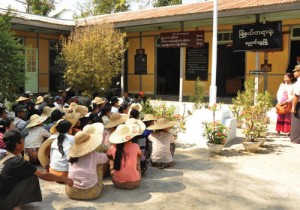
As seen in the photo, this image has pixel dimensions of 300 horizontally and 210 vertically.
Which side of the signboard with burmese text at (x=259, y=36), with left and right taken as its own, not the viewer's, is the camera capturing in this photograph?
front

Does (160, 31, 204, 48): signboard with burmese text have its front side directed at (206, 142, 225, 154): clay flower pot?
yes

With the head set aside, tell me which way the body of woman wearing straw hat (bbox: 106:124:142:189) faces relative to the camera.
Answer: away from the camera

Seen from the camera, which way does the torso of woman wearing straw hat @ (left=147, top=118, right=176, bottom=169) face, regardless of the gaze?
away from the camera

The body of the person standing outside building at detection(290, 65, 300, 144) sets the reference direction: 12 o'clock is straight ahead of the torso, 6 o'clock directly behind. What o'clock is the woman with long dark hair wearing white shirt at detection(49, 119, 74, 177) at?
The woman with long dark hair wearing white shirt is roughly at 10 o'clock from the person standing outside building.

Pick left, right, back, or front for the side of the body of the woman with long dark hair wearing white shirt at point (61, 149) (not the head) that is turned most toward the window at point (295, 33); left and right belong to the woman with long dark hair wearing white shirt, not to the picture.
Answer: front

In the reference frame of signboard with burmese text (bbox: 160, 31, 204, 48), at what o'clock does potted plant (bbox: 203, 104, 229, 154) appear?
The potted plant is roughly at 12 o'clock from the signboard with burmese text.

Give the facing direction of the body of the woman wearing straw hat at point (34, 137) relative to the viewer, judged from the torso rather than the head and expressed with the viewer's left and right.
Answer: facing away from the viewer and to the right of the viewer

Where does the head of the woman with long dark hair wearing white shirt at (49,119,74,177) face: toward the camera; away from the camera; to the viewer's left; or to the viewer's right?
away from the camera

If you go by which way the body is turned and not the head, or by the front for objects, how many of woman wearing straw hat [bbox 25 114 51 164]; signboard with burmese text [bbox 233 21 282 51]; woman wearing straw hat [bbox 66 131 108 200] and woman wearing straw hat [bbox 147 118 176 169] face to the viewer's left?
0

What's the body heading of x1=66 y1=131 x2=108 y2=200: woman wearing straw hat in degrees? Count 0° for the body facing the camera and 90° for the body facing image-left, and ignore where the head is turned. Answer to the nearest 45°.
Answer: approximately 225°

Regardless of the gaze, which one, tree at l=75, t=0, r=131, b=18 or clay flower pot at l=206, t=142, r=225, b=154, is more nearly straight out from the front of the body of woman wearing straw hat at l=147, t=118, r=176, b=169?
the tree

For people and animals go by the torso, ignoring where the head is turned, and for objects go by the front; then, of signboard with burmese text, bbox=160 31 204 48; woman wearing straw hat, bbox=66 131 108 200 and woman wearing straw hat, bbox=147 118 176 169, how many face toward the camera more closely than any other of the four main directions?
1

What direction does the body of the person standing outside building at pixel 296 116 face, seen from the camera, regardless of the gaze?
to the viewer's left

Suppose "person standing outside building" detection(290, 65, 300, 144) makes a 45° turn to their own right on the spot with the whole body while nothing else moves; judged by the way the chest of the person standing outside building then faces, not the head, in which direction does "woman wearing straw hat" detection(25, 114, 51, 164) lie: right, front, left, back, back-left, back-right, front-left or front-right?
left

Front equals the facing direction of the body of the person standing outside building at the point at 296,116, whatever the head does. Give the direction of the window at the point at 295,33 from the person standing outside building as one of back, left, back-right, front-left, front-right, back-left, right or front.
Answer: right

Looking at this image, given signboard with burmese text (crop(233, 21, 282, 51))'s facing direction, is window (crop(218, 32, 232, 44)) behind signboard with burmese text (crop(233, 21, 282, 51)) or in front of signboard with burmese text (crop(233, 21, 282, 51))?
behind

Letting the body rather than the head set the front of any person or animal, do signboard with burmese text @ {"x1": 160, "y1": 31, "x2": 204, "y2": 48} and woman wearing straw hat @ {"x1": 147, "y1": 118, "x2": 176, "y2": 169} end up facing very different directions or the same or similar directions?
very different directions

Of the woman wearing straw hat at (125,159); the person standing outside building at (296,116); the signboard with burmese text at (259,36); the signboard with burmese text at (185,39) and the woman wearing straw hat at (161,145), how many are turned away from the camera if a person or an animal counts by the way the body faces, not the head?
2

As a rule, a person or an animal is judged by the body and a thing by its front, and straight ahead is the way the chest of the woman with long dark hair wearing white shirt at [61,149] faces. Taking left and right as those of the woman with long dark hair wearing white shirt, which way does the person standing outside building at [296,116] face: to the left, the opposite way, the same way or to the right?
to the left

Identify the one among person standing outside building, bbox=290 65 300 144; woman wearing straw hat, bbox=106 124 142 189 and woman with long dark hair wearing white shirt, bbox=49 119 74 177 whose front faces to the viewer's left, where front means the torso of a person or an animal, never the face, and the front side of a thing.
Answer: the person standing outside building

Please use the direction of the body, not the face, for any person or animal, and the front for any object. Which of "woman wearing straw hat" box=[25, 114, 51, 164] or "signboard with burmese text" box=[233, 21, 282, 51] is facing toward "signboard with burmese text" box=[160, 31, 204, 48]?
the woman wearing straw hat

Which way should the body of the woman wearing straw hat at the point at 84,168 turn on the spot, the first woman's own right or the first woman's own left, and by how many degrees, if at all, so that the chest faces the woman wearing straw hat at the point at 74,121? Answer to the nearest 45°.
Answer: approximately 45° to the first woman's own left

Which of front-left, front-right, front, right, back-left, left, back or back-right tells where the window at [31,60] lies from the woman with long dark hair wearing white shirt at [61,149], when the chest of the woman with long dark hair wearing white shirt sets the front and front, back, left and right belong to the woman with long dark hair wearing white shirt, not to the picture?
front-left
